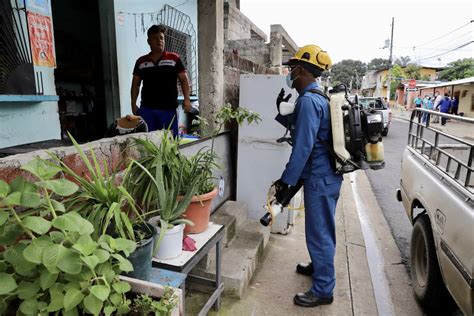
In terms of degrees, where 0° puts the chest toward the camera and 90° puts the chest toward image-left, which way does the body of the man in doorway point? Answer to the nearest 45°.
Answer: approximately 0°

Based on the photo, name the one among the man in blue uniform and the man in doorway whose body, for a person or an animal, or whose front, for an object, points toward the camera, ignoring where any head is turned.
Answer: the man in doorway

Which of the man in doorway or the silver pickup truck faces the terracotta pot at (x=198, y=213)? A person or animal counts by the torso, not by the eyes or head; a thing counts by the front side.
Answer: the man in doorway

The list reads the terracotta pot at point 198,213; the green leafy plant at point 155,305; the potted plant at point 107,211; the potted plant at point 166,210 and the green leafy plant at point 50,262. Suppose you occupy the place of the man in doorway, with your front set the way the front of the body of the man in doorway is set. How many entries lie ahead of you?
5

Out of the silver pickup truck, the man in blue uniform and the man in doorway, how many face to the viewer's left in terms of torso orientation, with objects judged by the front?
1

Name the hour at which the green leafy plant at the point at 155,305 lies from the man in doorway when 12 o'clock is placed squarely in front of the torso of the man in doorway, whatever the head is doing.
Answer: The green leafy plant is roughly at 12 o'clock from the man in doorway.

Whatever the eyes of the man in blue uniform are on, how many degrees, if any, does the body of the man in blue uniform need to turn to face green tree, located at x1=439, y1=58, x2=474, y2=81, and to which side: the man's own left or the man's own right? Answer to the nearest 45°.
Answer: approximately 90° to the man's own right

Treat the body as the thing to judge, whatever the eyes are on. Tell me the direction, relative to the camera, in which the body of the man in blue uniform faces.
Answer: to the viewer's left

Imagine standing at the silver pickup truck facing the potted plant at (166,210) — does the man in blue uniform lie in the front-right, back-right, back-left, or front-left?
front-right

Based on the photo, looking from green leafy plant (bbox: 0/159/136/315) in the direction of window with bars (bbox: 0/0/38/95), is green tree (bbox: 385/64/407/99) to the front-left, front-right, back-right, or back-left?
front-right

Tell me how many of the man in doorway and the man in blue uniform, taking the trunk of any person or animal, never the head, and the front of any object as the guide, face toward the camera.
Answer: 1

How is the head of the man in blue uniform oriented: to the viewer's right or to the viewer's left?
to the viewer's left

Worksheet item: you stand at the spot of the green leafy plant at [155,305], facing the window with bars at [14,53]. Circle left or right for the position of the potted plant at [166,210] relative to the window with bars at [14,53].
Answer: right
